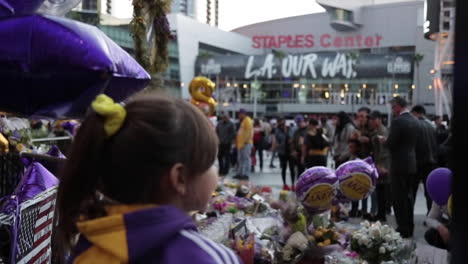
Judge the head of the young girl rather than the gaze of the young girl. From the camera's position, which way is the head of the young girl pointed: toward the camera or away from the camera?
away from the camera

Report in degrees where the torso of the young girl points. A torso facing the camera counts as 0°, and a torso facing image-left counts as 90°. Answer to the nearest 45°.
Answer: approximately 225°

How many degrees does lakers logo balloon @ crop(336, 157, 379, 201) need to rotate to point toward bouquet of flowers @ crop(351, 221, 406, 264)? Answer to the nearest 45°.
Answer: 0° — it already faces it

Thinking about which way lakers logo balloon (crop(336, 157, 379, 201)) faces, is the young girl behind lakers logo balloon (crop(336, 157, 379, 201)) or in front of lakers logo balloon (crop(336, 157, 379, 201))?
in front

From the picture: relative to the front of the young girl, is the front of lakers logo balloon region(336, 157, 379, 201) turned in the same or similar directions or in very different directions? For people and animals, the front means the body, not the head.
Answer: very different directions

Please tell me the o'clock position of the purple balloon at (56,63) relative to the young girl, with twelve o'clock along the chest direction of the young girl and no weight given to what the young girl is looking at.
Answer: The purple balloon is roughly at 10 o'clock from the young girl.

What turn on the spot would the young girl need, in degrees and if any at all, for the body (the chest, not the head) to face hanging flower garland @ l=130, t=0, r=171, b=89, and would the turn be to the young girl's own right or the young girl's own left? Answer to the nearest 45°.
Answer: approximately 45° to the young girl's own left

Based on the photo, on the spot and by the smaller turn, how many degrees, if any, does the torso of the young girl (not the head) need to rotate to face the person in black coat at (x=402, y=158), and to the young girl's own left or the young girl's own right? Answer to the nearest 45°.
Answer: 0° — they already face them

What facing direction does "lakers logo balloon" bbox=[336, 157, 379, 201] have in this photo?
toward the camera

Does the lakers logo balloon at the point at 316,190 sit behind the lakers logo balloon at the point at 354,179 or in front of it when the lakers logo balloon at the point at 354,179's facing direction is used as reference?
in front

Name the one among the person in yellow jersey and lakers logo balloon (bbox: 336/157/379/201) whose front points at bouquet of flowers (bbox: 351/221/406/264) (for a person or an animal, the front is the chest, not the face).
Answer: the lakers logo balloon
